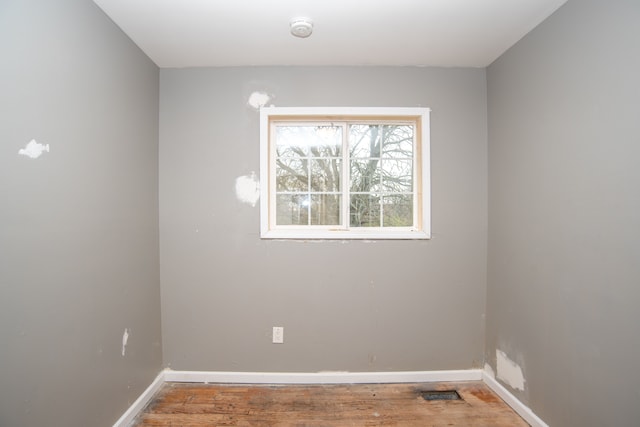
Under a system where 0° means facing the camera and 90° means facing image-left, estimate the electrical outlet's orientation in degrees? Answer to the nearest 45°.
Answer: approximately 0°
